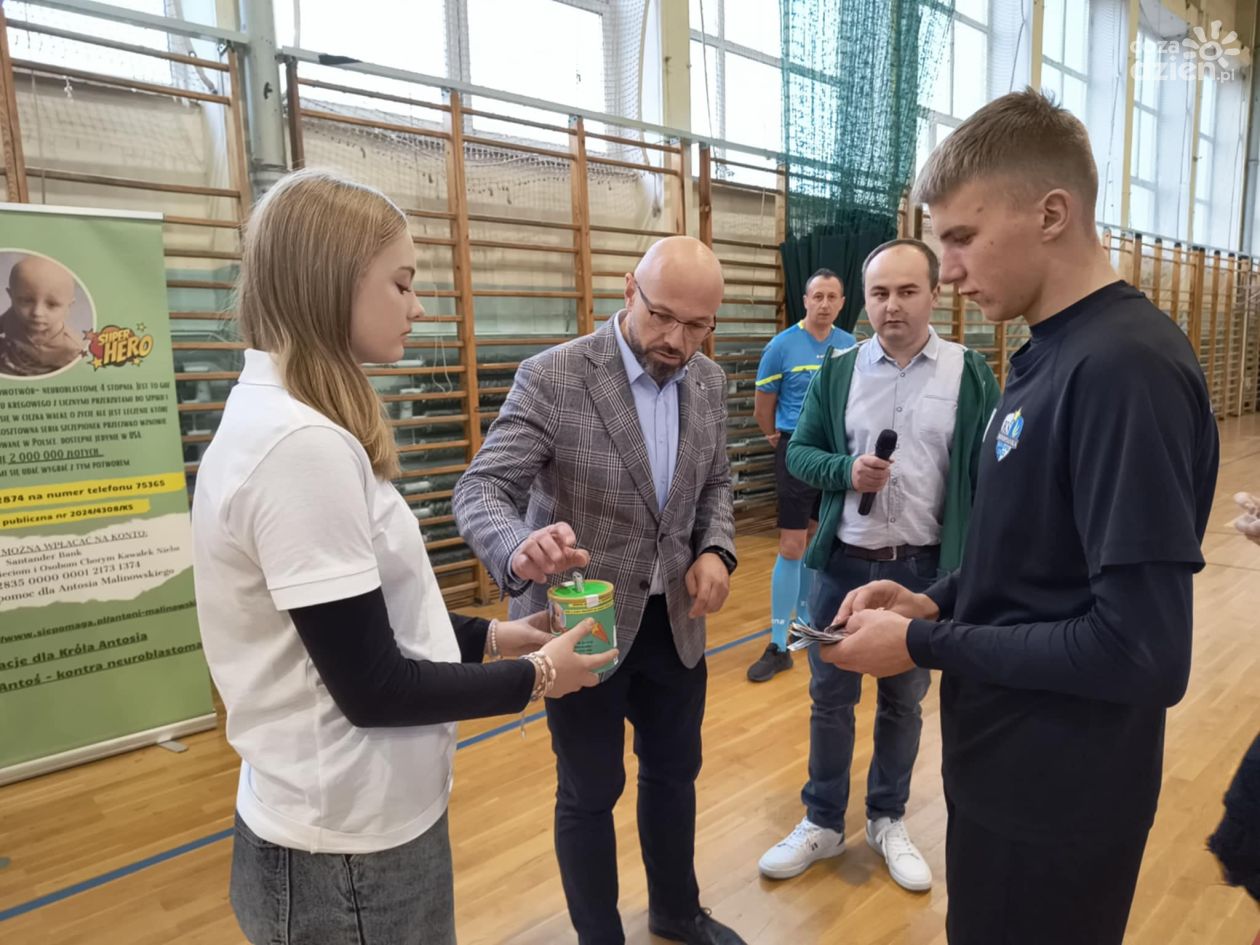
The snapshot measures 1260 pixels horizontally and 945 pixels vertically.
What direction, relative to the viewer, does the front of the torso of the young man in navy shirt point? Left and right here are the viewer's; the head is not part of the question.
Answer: facing to the left of the viewer

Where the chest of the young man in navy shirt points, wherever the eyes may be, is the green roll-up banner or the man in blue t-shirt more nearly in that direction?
the green roll-up banner

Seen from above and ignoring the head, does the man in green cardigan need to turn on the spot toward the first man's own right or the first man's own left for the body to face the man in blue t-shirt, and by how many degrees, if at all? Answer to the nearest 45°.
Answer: approximately 180°

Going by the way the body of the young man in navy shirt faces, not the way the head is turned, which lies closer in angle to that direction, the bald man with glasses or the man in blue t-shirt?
the bald man with glasses

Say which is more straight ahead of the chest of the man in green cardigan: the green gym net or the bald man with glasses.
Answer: the bald man with glasses

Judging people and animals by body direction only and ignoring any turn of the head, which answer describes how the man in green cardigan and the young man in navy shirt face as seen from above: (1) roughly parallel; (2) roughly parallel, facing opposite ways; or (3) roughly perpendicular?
roughly perpendicular

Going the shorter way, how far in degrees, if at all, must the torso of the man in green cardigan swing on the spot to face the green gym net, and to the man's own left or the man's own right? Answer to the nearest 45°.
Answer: approximately 180°

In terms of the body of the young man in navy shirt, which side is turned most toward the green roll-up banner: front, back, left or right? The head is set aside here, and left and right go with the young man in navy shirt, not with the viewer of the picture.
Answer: front

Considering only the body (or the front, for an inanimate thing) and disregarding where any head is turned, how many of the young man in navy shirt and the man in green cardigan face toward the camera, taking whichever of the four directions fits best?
1

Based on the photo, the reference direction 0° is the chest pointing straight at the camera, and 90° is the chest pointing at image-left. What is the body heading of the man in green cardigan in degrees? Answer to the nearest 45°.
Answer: approximately 0°

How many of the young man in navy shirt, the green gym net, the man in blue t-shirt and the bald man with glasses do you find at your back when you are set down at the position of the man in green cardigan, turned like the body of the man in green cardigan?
2

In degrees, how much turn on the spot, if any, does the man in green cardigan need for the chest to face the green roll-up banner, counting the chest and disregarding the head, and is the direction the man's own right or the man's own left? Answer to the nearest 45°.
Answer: approximately 90° to the man's own right

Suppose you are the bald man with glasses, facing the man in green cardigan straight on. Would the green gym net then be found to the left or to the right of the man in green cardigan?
left
